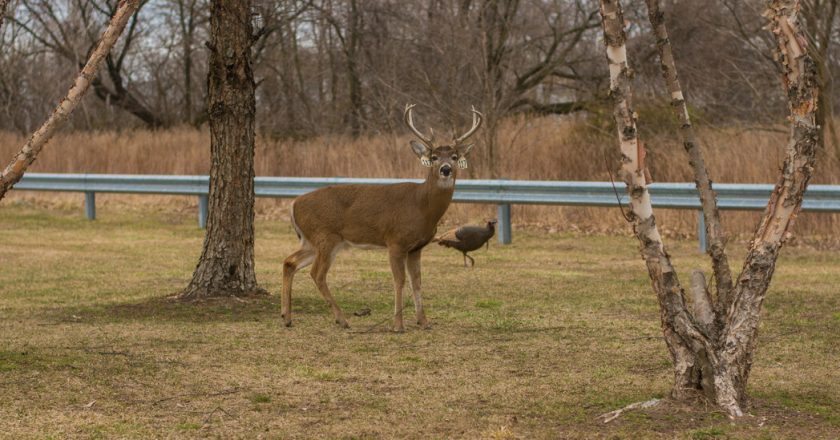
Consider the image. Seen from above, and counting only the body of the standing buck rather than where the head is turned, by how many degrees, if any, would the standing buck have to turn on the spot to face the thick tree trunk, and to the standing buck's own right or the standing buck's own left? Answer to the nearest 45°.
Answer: approximately 135° to the standing buck's own left

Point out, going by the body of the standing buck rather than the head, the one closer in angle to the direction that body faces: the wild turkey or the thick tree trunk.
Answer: the wild turkey

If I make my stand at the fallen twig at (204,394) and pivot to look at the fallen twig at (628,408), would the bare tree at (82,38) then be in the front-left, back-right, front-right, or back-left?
back-left

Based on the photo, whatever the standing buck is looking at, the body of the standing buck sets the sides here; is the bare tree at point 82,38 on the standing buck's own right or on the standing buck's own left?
on the standing buck's own left

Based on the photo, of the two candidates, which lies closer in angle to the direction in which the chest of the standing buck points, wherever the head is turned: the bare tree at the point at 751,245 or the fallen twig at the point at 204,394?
the bare tree

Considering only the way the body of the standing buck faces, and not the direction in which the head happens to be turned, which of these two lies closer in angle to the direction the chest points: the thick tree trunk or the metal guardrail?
the metal guardrail

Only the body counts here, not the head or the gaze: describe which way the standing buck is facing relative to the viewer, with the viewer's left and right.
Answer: facing to the right of the viewer
